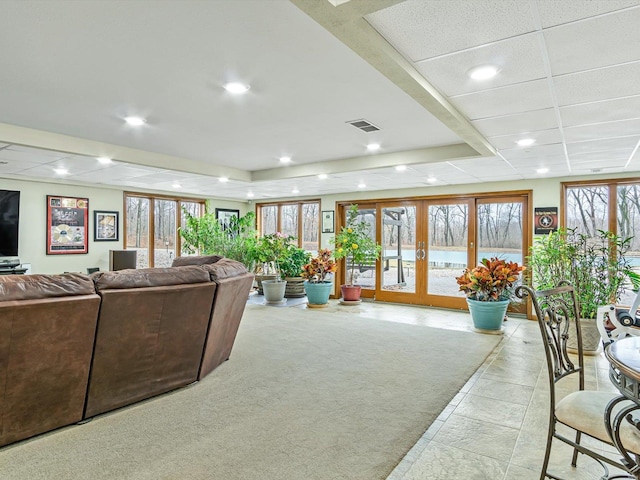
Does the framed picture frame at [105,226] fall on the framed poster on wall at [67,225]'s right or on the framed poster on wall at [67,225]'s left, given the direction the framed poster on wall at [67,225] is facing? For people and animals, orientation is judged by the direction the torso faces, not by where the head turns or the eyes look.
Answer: on its left

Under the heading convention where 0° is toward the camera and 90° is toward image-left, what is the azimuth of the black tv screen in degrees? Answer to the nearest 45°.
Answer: approximately 315°

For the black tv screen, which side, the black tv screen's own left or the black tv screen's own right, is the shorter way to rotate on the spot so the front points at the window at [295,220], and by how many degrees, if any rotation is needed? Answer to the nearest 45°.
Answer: approximately 45° to the black tv screen's own left

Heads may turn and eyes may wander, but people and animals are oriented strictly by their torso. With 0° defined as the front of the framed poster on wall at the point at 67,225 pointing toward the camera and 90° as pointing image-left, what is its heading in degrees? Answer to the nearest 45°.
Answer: approximately 0°

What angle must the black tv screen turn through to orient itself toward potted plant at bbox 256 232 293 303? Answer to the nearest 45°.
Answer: approximately 45° to its left

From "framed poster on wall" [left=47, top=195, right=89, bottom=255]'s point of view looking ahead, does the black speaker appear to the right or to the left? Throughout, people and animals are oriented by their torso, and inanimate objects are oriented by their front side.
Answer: on its left

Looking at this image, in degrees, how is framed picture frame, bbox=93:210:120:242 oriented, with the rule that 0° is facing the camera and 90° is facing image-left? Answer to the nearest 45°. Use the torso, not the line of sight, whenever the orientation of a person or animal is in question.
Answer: approximately 315°

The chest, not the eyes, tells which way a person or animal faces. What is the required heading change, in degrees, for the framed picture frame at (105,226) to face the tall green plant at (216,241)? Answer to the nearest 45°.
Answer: approximately 45° to its left

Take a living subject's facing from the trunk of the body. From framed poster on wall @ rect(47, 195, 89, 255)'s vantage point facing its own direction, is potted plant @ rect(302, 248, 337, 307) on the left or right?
on its left
